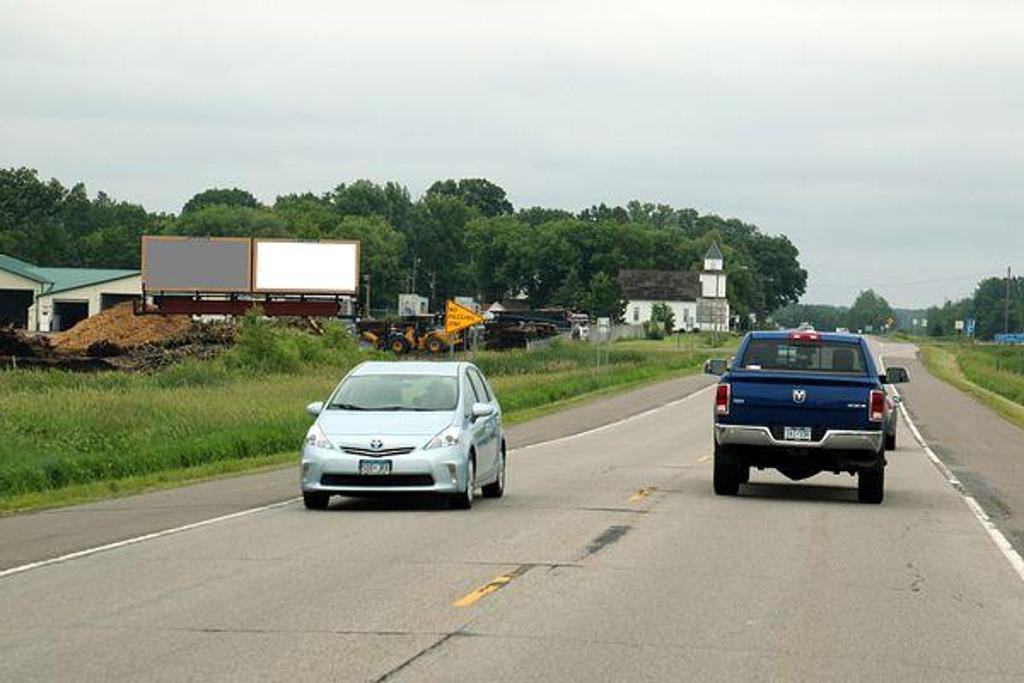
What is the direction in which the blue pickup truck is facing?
away from the camera

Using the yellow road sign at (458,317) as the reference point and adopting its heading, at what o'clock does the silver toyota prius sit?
The silver toyota prius is roughly at 12 o'clock from the yellow road sign.

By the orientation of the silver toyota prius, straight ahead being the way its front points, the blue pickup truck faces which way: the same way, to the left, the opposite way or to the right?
the opposite way

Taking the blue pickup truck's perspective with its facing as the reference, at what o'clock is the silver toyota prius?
The silver toyota prius is roughly at 8 o'clock from the blue pickup truck.

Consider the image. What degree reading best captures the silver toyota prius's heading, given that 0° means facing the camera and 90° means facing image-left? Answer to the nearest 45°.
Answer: approximately 0°

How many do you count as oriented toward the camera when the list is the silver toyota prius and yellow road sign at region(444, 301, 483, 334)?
2

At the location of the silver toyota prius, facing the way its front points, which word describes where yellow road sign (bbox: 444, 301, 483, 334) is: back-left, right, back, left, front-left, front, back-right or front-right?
back

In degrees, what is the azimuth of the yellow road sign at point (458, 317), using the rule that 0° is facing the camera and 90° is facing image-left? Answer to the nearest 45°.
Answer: approximately 0°

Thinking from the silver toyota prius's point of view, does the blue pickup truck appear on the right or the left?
on its left

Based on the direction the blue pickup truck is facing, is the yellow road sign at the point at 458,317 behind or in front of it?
in front

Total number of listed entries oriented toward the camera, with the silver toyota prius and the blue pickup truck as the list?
1

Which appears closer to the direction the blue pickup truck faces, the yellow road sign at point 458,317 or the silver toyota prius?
the yellow road sign

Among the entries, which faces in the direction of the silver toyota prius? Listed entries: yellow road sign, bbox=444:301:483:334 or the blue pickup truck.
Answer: the yellow road sign
